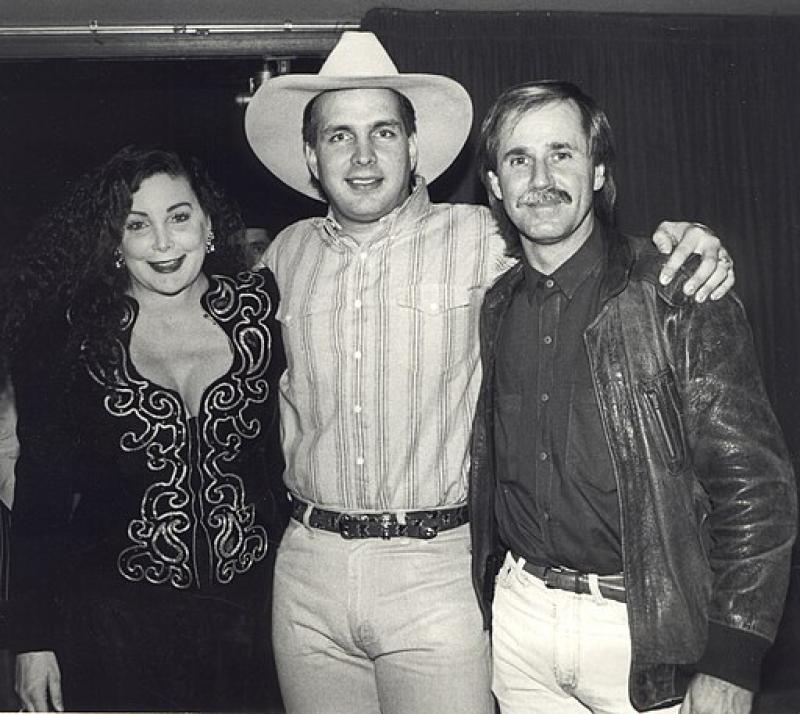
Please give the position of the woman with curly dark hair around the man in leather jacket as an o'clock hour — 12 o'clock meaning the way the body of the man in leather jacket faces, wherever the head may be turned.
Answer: The woman with curly dark hair is roughly at 2 o'clock from the man in leather jacket.

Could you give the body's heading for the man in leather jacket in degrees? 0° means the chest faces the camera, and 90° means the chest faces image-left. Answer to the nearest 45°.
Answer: approximately 45°

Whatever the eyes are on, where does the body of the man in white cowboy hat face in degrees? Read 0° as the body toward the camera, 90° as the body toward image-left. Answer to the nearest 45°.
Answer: approximately 0°

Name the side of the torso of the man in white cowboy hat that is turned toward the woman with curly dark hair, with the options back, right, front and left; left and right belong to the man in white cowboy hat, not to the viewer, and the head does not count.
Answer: right

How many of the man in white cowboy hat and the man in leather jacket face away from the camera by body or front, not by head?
0
